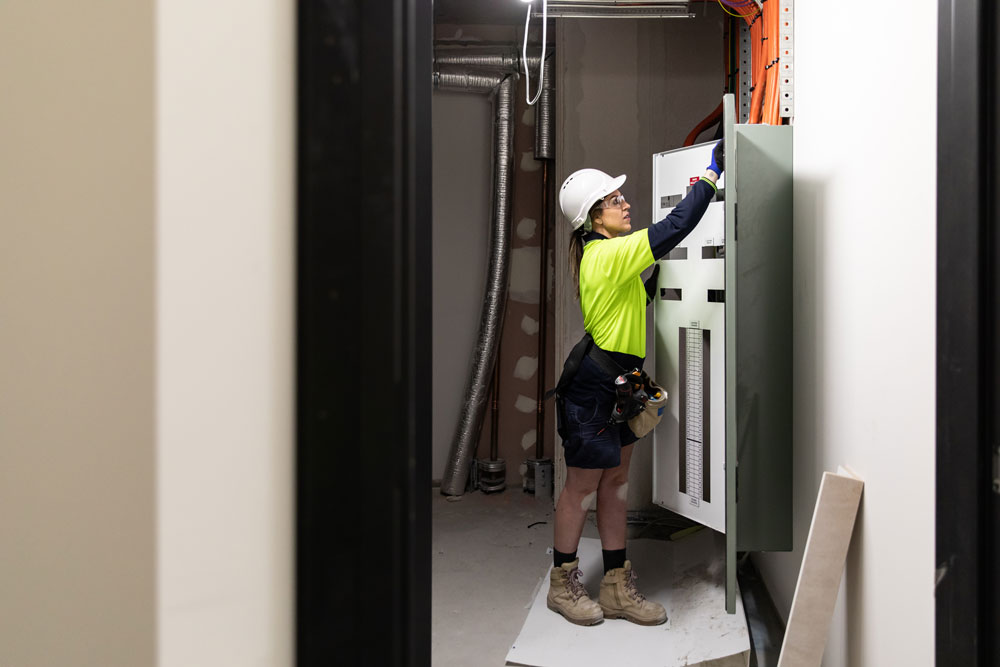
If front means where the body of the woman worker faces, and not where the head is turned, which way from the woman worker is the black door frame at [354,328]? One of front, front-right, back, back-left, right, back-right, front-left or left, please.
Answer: right

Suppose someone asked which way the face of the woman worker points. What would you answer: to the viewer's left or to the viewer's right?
to the viewer's right

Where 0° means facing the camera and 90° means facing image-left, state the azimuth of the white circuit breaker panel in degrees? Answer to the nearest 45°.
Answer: approximately 45°

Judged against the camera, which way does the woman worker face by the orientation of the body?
to the viewer's right

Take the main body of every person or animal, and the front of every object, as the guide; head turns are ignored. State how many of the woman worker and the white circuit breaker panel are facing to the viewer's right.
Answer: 1
